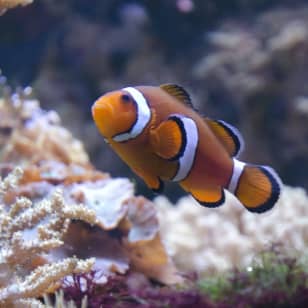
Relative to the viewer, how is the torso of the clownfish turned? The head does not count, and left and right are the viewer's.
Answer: facing to the left of the viewer

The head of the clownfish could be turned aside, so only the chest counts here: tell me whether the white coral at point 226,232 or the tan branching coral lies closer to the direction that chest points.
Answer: the tan branching coral

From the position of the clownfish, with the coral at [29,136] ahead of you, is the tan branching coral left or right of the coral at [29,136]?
left

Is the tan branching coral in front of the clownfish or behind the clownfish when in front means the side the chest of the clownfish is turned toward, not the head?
in front

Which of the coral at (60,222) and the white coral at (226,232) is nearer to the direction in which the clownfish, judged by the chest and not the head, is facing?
the coral
